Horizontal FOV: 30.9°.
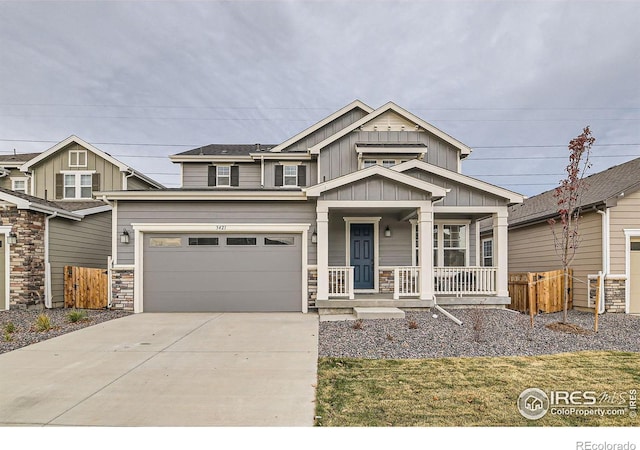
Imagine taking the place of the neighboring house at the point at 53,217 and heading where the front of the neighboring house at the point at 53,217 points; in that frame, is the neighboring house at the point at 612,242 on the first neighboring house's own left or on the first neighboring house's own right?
on the first neighboring house's own left

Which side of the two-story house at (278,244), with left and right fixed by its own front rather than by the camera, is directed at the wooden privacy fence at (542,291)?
left

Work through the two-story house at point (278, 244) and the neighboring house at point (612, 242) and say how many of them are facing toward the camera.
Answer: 2

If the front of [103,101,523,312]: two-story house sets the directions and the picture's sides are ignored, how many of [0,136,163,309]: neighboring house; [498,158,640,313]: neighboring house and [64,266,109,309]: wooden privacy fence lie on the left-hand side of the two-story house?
1

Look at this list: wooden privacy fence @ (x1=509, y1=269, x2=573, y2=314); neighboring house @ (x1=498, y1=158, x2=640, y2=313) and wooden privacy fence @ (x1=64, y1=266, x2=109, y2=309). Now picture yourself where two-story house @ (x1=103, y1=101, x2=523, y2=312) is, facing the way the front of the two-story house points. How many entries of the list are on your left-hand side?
2

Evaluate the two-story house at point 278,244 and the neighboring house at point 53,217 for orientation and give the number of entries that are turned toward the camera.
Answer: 2

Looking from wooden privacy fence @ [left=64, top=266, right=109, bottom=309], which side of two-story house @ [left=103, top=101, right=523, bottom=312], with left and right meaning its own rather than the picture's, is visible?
right
